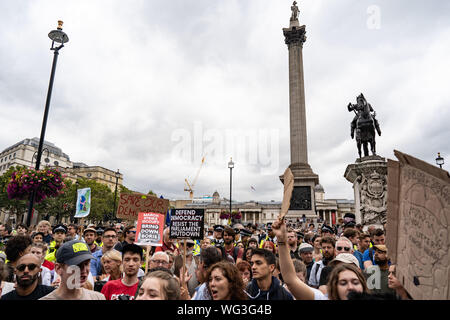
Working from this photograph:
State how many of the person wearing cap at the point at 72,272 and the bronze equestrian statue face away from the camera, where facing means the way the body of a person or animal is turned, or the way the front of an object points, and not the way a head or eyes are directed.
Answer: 0

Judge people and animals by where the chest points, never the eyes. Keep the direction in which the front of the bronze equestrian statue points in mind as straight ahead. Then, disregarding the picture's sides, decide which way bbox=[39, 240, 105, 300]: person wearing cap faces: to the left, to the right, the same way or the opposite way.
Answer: to the left

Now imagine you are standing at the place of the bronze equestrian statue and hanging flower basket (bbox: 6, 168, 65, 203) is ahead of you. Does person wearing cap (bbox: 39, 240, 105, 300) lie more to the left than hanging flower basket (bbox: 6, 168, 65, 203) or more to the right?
left

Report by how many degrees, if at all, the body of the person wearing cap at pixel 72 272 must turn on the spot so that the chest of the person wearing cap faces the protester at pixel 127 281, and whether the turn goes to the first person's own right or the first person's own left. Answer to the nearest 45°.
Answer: approximately 90° to the first person's own left

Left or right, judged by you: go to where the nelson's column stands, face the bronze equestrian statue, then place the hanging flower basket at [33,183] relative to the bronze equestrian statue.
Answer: right

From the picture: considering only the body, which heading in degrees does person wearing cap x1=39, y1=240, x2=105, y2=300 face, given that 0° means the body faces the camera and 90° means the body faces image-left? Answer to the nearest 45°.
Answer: approximately 315°

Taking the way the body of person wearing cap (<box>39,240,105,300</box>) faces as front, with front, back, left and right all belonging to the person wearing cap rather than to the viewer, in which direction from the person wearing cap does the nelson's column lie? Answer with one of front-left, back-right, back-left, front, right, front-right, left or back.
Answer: left

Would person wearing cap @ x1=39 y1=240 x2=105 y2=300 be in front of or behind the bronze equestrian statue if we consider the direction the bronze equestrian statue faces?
in front
